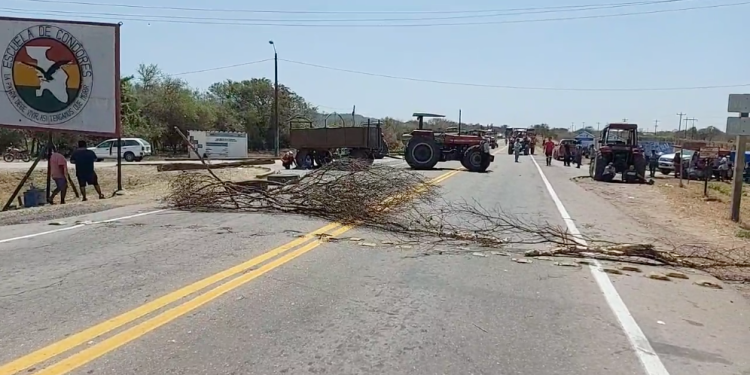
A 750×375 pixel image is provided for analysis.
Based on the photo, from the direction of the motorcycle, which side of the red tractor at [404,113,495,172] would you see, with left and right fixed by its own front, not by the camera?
back

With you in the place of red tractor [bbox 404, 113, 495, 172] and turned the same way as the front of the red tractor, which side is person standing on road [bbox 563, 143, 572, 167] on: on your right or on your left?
on your left

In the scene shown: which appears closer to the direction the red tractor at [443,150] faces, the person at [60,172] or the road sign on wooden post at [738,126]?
the road sign on wooden post

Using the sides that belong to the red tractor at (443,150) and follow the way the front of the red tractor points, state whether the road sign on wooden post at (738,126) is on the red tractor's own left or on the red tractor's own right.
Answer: on the red tractor's own right

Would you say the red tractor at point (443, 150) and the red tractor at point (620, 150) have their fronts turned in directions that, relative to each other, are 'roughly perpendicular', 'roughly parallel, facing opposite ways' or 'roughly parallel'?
roughly perpendicular

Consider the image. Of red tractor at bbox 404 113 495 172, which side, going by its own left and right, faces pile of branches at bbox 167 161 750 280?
right

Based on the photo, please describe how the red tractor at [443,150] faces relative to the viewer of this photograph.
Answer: facing to the right of the viewer

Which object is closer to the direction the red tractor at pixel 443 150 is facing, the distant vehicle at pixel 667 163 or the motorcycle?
the distant vehicle
